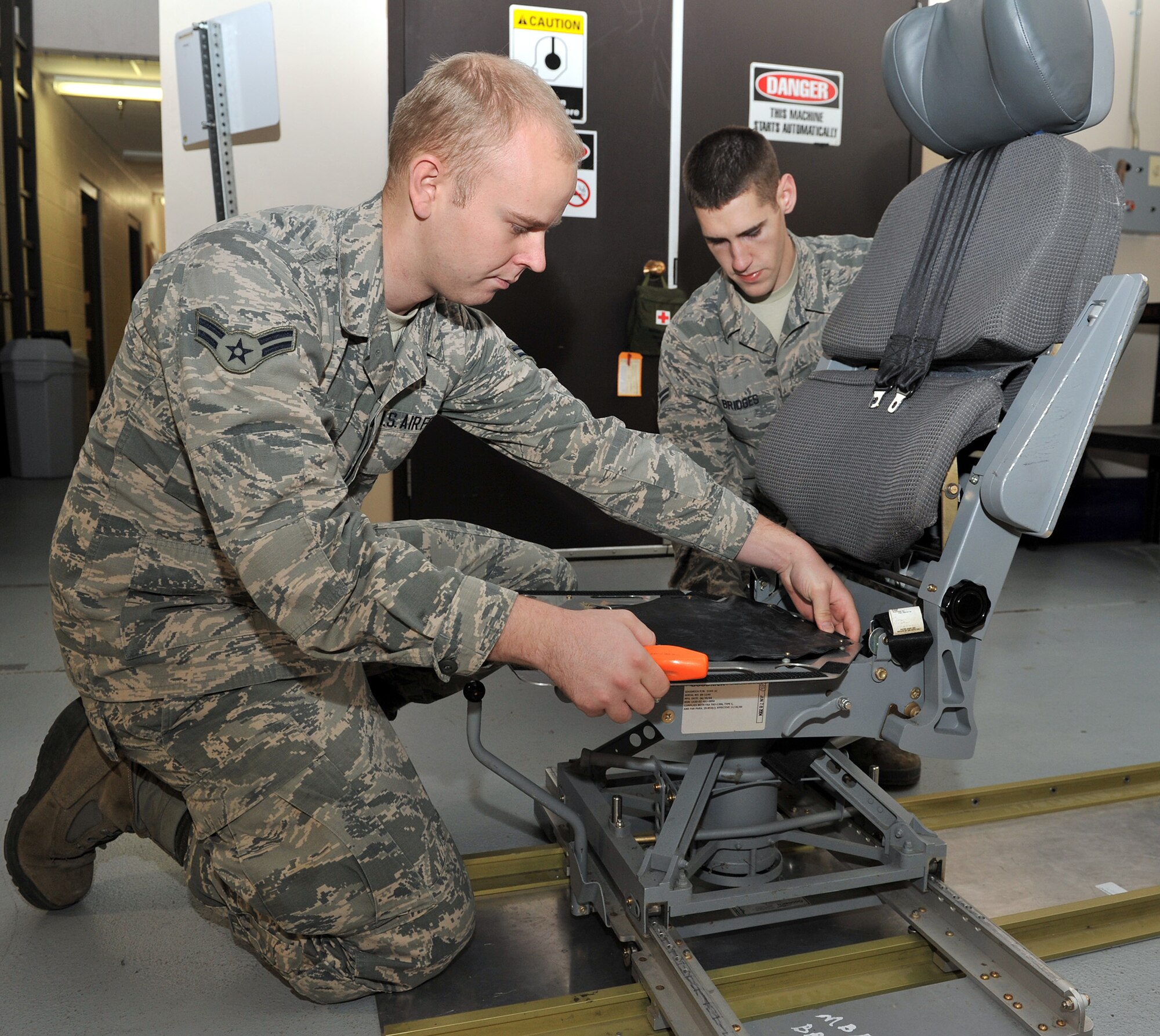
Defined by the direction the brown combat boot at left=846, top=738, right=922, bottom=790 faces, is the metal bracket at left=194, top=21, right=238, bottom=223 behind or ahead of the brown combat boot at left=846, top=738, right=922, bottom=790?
behind

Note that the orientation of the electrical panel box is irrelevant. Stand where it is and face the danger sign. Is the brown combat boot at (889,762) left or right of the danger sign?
left

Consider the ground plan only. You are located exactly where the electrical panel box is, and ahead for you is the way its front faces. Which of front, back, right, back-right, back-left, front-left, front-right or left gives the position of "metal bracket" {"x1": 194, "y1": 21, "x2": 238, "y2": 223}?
front-right

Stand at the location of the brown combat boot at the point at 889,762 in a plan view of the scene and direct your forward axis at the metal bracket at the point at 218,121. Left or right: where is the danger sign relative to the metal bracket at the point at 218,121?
right

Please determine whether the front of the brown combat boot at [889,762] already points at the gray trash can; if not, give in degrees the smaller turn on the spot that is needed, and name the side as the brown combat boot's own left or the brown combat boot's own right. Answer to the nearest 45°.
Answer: approximately 180°

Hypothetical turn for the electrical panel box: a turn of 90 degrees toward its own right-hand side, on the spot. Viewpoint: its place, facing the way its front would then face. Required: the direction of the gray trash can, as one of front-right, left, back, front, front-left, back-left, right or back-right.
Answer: front

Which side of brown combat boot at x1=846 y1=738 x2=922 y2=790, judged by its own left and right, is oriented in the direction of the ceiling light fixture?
back

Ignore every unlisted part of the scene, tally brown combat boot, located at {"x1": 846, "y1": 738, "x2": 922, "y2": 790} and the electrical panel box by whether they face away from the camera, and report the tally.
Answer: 0

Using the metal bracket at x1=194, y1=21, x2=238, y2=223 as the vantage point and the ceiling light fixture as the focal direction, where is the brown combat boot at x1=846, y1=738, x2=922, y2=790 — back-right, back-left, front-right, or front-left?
back-right

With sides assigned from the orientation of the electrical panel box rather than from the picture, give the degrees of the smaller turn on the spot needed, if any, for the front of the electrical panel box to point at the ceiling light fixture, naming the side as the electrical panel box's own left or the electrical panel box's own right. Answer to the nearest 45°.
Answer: approximately 90° to the electrical panel box's own right

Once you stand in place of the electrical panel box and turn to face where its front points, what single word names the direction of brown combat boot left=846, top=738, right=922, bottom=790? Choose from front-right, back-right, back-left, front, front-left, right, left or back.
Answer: front

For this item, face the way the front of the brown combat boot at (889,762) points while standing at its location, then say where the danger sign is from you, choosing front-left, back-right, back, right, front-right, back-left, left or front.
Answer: back-left

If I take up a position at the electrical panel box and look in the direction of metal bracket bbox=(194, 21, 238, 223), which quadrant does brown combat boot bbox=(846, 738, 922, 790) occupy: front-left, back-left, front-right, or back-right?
front-left

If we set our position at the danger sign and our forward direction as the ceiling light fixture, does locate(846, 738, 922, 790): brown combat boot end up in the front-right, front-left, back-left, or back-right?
back-left

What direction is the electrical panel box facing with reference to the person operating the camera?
facing the viewer

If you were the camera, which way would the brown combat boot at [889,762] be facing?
facing the viewer and to the right of the viewer
